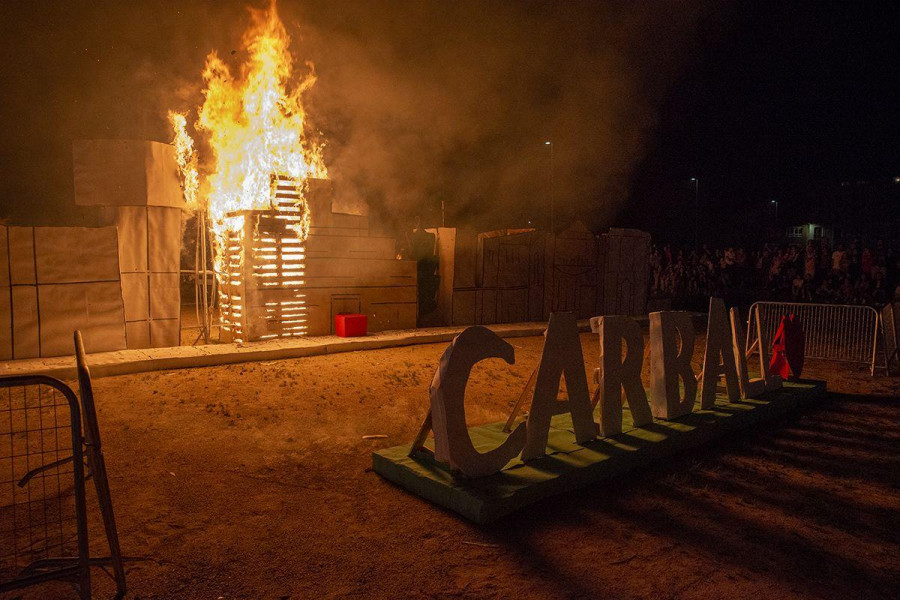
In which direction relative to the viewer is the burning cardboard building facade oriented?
toward the camera

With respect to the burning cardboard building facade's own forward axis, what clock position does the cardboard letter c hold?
The cardboard letter c is roughly at 11 o'clock from the burning cardboard building facade.

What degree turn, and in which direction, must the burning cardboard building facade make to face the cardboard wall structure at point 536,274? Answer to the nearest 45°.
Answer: approximately 90° to its left

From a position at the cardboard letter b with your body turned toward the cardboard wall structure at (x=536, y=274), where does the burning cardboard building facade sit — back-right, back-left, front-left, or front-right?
front-left

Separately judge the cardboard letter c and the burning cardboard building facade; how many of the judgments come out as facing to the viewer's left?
0

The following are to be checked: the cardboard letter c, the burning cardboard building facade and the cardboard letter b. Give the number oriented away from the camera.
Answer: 0
